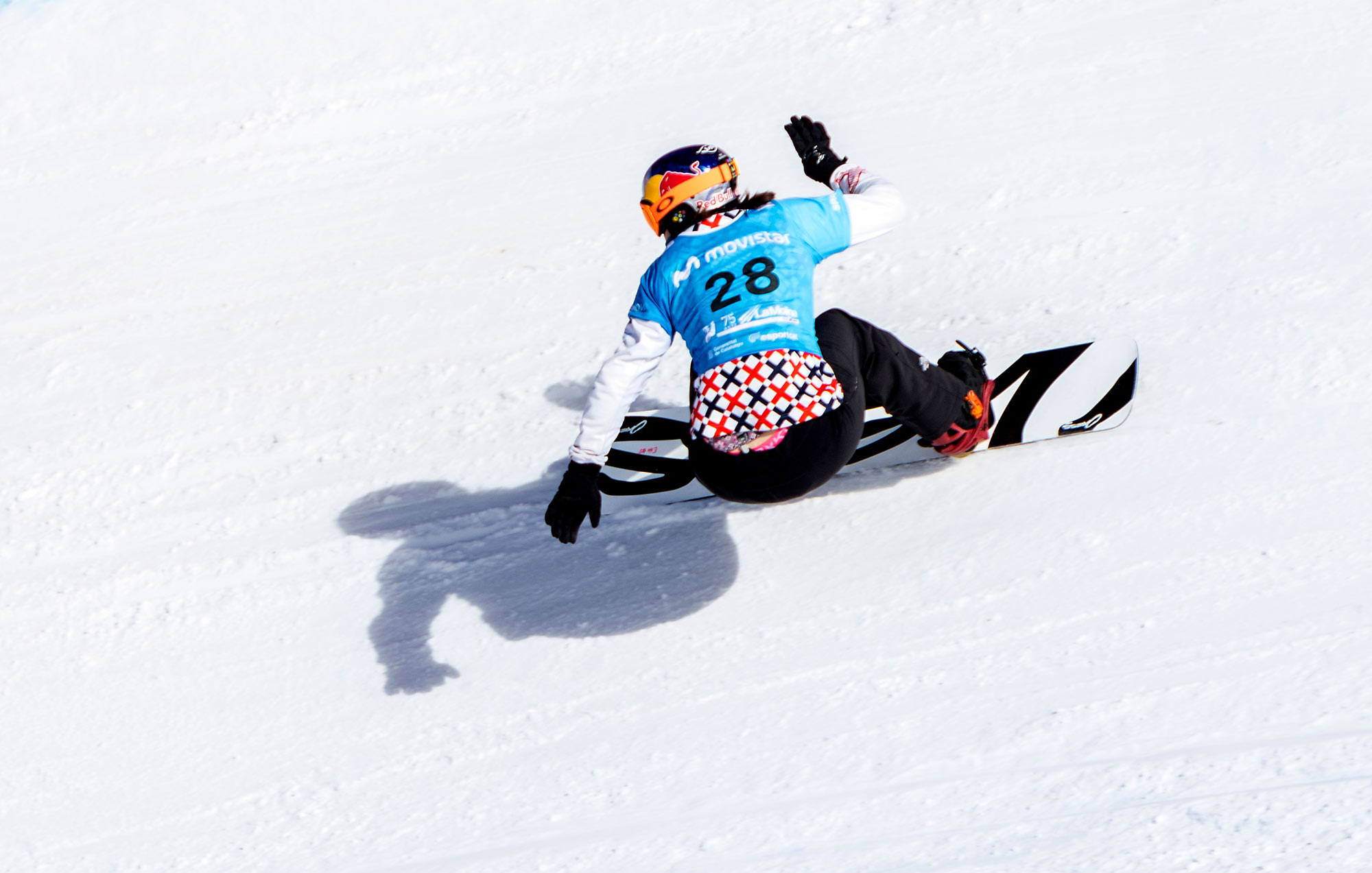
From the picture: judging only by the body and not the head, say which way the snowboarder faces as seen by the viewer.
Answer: away from the camera
